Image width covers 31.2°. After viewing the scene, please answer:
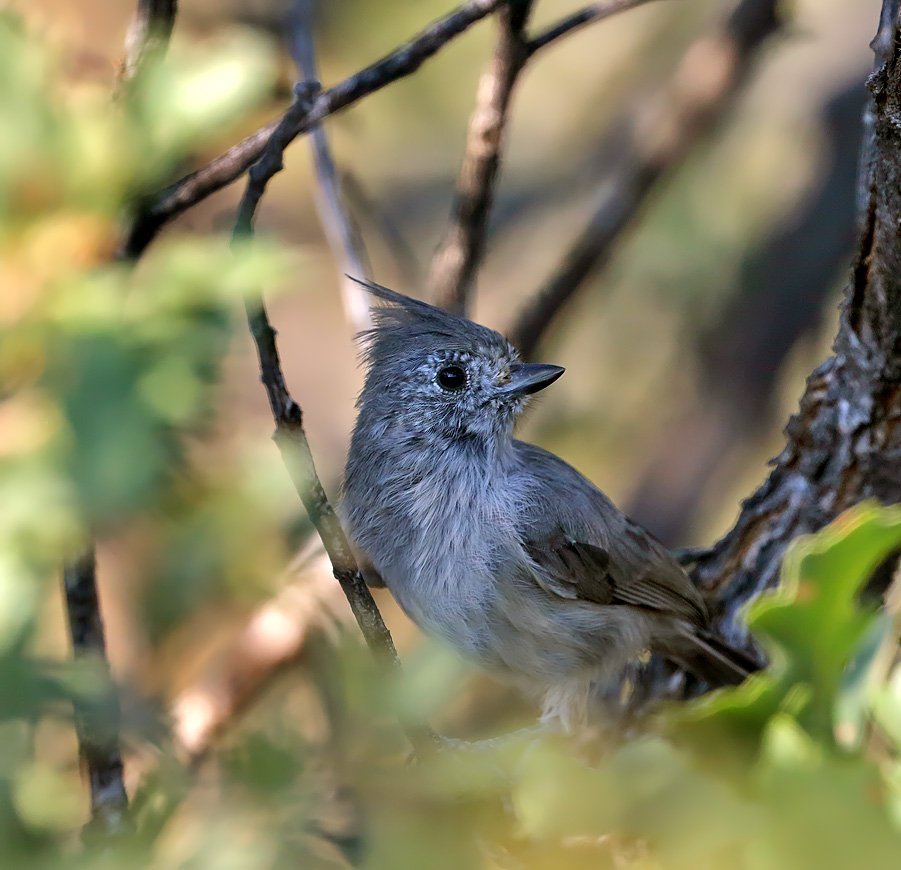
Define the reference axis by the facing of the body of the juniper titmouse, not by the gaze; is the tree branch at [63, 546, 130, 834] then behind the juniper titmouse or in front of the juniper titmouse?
in front

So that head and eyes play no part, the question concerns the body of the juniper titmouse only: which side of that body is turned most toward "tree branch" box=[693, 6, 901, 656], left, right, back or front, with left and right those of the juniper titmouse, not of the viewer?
back

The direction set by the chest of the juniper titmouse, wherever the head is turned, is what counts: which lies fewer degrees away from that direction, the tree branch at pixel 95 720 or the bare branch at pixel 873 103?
the tree branch

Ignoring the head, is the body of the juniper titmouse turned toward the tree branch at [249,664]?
no

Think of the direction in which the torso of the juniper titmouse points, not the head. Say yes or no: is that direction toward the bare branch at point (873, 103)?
no

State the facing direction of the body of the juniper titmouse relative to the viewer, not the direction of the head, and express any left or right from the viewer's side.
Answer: facing the viewer and to the left of the viewer
